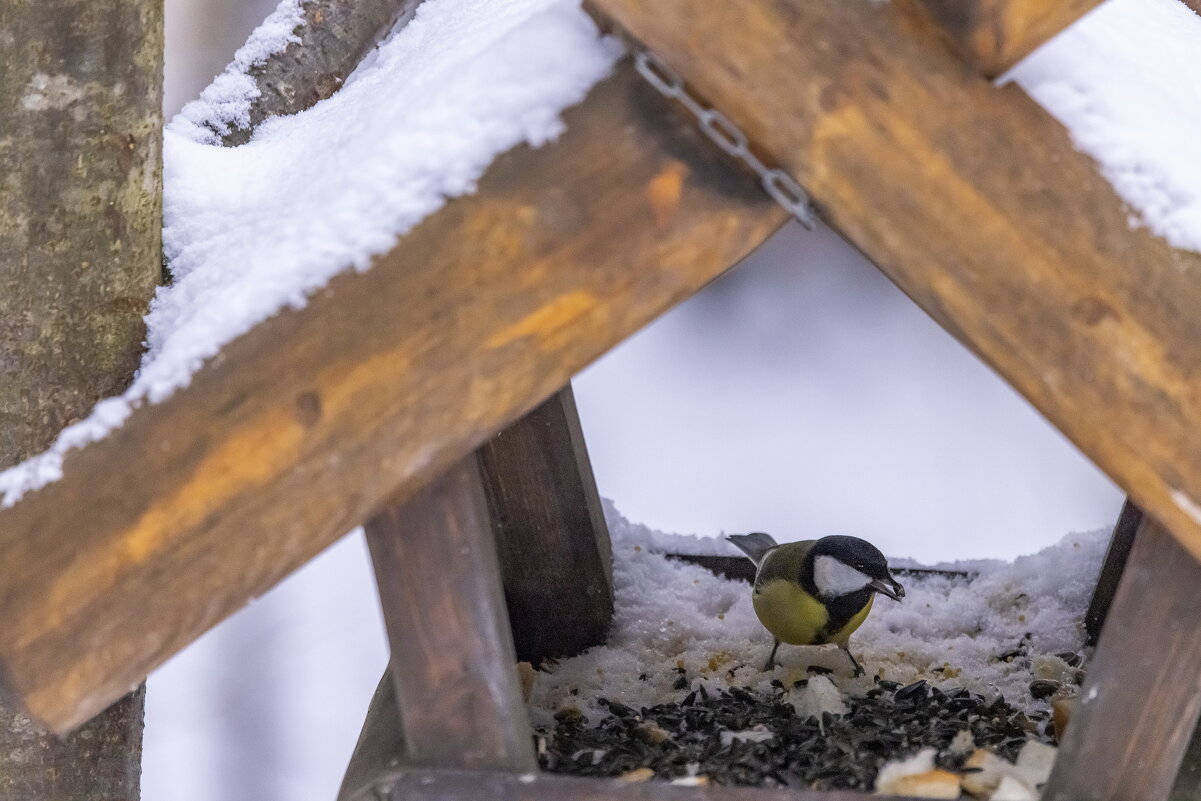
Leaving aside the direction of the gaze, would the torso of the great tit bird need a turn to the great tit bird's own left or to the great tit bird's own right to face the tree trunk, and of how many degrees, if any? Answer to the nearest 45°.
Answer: approximately 90° to the great tit bird's own right

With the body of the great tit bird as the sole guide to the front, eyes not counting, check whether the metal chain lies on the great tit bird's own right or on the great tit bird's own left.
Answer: on the great tit bird's own right

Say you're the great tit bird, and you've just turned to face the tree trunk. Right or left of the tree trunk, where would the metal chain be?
left
